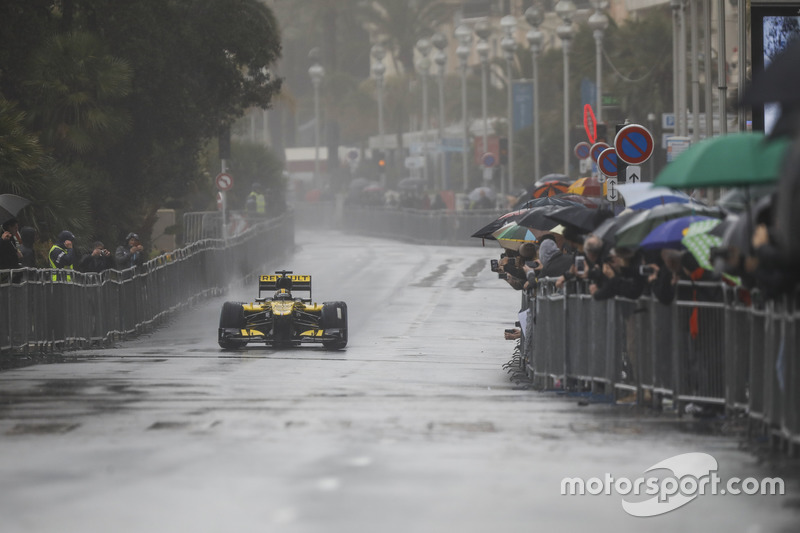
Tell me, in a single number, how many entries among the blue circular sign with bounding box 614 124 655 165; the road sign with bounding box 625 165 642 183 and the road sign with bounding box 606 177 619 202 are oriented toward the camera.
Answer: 3

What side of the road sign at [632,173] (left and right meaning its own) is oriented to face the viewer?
front

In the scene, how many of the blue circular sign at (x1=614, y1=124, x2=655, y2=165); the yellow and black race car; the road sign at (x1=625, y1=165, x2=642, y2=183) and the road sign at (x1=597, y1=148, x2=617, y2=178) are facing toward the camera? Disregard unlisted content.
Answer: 4

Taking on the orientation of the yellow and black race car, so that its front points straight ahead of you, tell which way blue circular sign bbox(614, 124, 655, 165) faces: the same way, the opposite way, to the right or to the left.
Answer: the same way

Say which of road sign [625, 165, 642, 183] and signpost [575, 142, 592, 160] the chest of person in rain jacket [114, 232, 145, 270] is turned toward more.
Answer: the road sign

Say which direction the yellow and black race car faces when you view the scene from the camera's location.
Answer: facing the viewer

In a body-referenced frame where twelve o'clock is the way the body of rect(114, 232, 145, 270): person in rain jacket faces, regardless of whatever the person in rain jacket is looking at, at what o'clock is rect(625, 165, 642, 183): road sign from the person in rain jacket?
The road sign is roughly at 12 o'clock from the person in rain jacket.

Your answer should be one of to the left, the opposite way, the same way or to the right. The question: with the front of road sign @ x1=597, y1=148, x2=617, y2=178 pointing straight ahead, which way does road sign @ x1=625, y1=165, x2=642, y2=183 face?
the same way

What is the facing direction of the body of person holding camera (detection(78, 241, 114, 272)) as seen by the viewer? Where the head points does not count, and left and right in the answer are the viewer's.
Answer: facing the viewer and to the right of the viewer

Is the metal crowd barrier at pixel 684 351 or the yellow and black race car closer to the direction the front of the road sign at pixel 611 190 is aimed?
the metal crowd barrier

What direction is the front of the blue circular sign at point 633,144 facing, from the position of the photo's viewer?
facing the viewer
